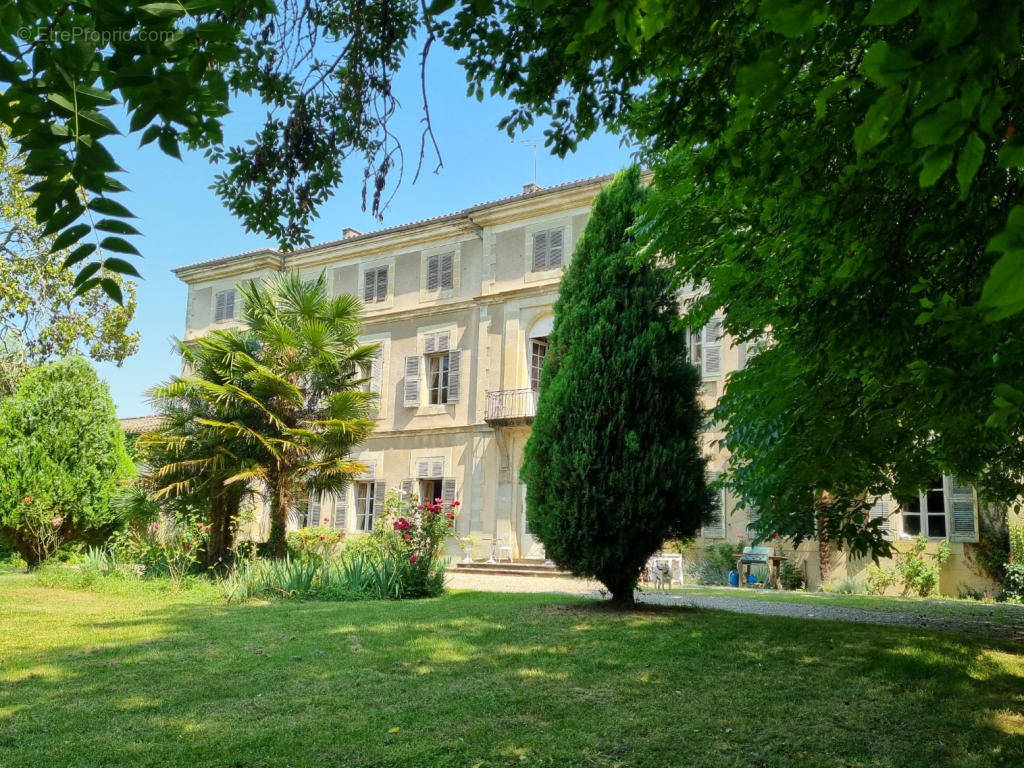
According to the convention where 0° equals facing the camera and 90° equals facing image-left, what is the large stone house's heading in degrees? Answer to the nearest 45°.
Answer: approximately 45°

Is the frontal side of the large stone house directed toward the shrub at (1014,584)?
no

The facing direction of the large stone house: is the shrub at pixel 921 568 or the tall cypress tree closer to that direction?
the tall cypress tree

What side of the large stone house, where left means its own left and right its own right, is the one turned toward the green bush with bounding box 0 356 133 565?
front

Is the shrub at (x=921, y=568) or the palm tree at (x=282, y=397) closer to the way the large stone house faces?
the palm tree

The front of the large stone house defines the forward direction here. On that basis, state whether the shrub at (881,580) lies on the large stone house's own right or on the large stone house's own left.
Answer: on the large stone house's own left

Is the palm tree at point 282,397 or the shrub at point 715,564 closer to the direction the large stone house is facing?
the palm tree

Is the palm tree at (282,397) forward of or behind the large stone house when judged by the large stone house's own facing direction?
forward

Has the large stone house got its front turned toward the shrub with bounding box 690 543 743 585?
no

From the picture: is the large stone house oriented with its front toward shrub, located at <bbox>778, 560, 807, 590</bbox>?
no

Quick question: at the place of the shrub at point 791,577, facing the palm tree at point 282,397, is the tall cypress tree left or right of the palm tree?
left
